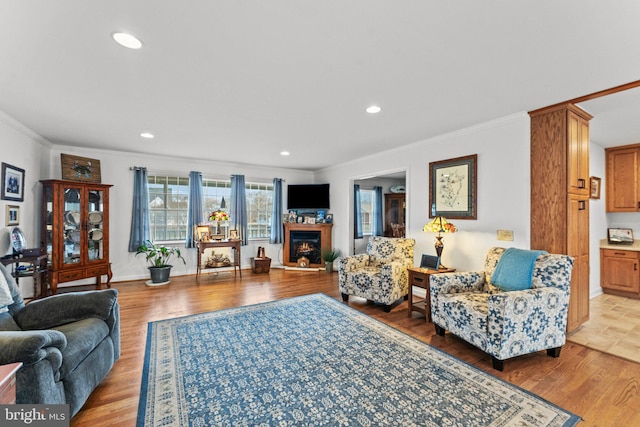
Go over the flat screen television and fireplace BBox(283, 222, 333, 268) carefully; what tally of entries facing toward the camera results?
2

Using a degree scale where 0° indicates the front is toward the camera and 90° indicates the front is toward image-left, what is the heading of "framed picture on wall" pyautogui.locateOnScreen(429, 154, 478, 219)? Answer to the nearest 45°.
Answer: approximately 45°

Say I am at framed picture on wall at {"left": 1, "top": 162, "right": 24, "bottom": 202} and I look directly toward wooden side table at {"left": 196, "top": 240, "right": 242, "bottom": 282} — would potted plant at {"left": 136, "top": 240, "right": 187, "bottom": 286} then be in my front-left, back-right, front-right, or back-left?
front-left

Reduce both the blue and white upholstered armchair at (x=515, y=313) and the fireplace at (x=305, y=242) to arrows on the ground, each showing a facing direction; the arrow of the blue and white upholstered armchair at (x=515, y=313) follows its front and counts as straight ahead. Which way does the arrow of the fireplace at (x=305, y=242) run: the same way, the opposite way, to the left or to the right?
to the left

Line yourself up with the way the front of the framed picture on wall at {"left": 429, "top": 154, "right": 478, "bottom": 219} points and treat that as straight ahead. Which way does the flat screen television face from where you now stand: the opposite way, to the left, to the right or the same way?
to the left

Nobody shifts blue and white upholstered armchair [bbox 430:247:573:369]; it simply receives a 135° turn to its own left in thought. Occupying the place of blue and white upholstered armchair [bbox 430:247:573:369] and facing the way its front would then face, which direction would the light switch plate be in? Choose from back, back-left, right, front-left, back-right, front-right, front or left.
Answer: left

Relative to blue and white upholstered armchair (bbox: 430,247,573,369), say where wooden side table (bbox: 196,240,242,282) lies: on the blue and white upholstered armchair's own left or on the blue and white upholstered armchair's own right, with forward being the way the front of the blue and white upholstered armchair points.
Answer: on the blue and white upholstered armchair's own right

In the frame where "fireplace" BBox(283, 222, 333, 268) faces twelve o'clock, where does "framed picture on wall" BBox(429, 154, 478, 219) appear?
The framed picture on wall is roughly at 11 o'clock from the fireplace.

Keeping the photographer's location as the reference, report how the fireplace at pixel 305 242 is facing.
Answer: facing the viewer

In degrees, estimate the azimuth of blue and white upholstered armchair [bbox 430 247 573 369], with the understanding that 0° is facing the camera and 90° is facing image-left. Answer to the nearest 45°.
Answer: approximately 45°

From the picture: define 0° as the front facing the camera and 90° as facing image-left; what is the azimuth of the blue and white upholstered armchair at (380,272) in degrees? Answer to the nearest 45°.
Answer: approximately 45°

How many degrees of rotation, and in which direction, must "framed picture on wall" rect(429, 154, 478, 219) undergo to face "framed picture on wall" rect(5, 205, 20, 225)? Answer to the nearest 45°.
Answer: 0° — it already faces it

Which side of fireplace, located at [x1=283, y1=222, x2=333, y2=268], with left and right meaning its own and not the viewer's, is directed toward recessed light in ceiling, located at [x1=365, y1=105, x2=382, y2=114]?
front

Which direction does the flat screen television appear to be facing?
toward the camera

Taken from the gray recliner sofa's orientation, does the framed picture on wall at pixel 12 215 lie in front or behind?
behind

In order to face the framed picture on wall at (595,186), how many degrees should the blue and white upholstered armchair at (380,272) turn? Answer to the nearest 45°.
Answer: approximately 135° to its left

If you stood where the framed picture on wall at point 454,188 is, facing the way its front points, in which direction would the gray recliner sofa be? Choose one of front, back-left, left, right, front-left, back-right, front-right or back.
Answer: front
